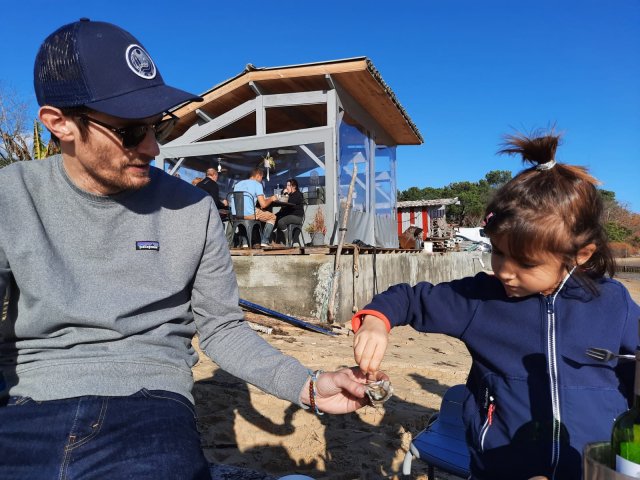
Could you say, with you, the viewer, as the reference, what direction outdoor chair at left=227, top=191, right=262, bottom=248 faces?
facing away from the viewer and to the right of the viewer

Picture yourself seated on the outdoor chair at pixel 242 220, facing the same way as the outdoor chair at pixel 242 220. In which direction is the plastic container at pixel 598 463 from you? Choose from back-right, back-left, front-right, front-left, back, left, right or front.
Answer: back-right

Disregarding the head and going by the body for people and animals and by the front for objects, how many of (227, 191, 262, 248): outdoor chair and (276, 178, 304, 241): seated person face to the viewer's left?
1

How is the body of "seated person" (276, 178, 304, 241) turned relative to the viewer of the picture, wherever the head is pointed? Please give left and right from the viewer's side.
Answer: facing to the left of the viewer

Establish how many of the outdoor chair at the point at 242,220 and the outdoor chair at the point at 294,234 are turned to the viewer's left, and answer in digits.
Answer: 1

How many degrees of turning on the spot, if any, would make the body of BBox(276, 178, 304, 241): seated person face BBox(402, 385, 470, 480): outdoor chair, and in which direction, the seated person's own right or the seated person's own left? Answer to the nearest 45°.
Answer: approximately 90° to the seated person's own left

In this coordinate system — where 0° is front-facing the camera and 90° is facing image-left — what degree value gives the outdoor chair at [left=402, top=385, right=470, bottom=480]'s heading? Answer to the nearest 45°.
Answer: approximately 45°

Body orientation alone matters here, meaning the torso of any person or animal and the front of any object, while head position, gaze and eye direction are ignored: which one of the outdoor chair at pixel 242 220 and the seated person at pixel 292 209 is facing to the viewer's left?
the seated person

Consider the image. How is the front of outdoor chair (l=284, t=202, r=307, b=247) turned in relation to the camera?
facing to the left of the viewer

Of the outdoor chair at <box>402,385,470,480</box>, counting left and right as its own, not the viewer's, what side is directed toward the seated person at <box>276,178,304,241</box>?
right
